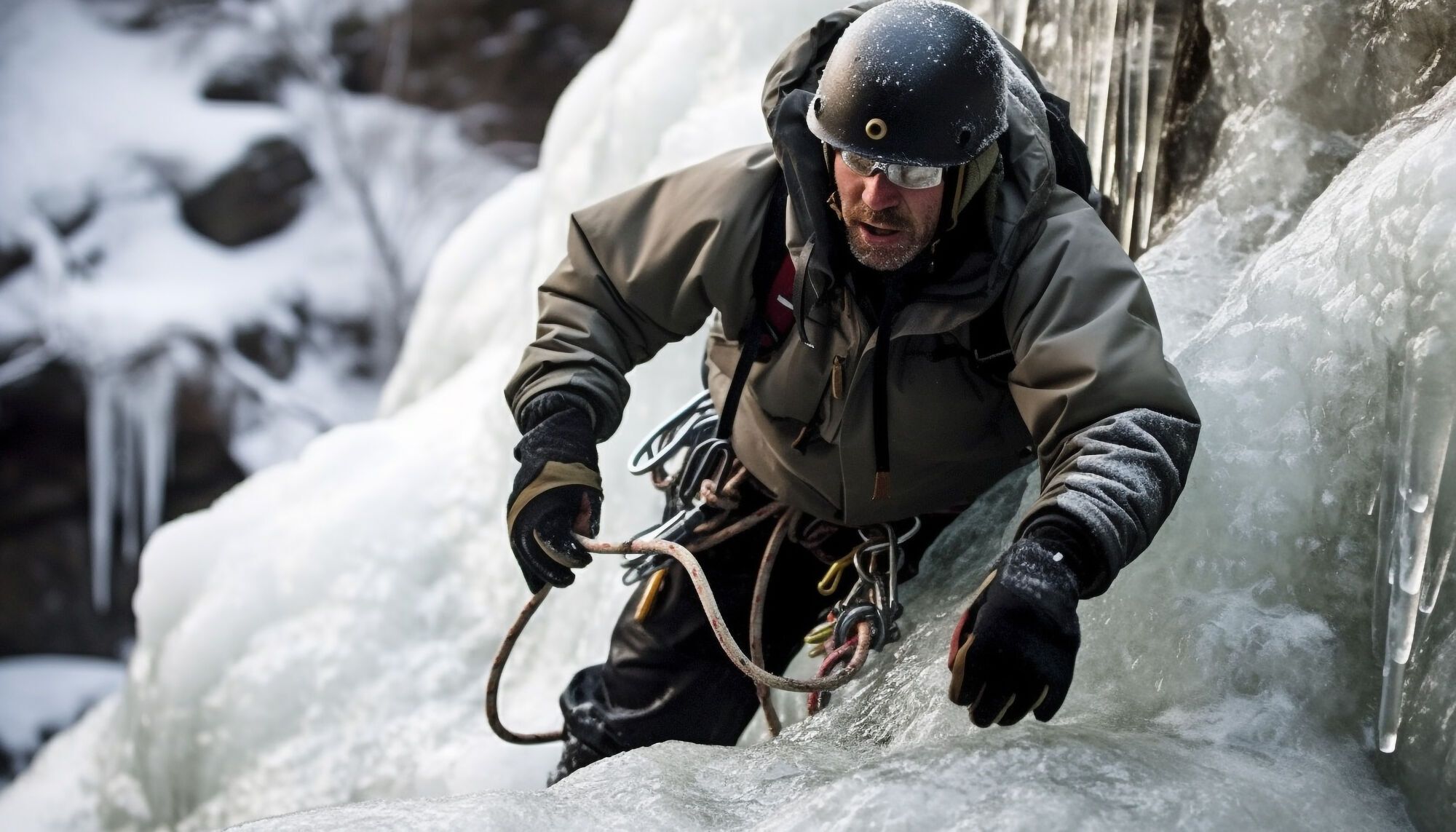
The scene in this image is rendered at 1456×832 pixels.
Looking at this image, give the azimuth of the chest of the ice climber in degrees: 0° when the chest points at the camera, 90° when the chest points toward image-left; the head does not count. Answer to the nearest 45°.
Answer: approximately 0°

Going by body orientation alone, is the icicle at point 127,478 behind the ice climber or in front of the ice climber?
behind

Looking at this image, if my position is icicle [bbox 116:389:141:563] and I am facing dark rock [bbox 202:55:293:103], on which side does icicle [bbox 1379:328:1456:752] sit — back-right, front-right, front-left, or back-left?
back-right

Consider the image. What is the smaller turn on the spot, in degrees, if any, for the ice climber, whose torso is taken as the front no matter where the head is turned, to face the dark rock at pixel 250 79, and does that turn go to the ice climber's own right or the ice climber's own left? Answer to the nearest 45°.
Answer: approximately 135° to the ice climber's own right

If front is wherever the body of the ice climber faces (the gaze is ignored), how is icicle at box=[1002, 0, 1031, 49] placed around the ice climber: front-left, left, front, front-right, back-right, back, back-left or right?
back

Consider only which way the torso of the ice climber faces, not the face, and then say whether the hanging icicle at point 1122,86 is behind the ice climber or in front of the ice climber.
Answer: behind

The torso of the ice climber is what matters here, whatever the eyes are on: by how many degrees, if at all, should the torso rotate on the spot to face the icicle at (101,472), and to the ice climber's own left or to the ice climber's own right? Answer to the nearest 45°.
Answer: approximately 135° to the ice climber's own right
